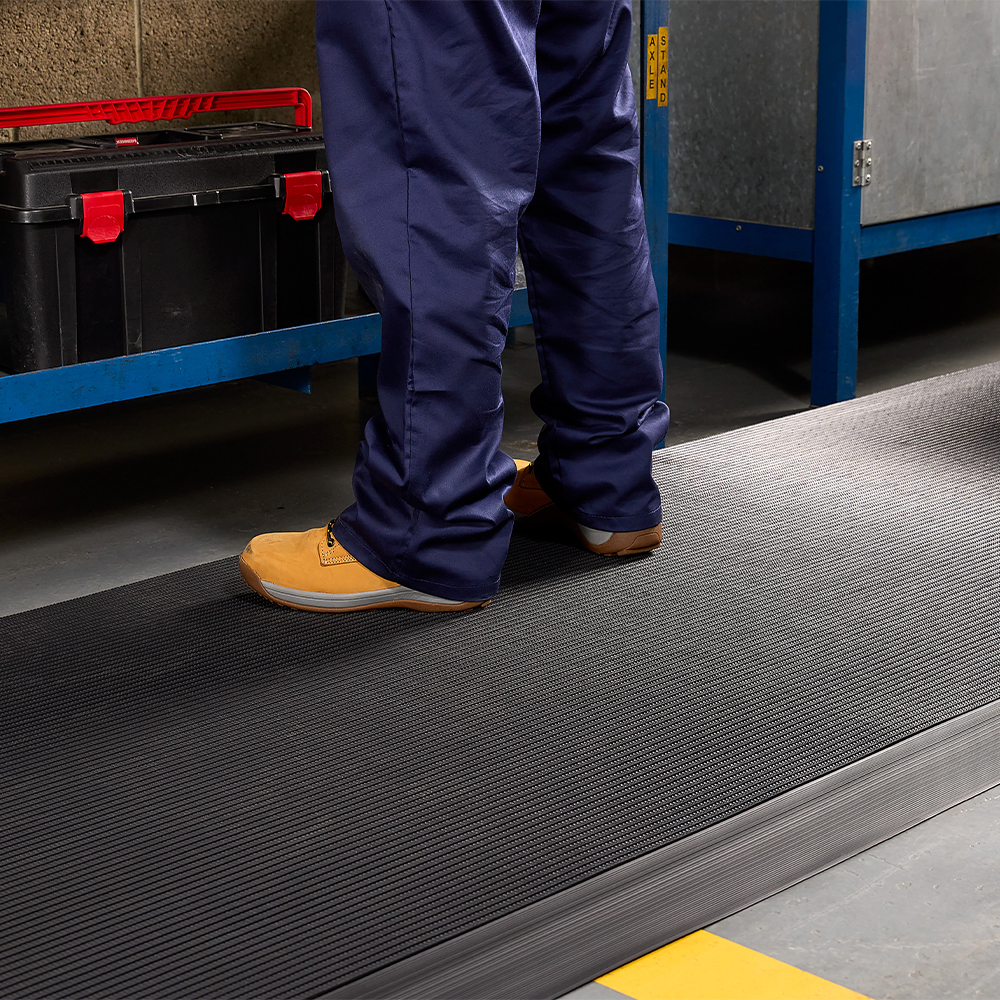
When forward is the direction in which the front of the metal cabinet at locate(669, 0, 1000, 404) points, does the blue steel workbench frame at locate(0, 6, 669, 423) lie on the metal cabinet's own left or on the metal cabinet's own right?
on the metal cabinet's own right

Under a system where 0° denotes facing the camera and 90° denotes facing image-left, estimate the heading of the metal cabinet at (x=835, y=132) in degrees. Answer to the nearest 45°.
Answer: approximately 315°

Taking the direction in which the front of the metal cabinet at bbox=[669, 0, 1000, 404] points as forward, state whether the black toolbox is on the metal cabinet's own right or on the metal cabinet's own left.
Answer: on the metal cabinet's own right
